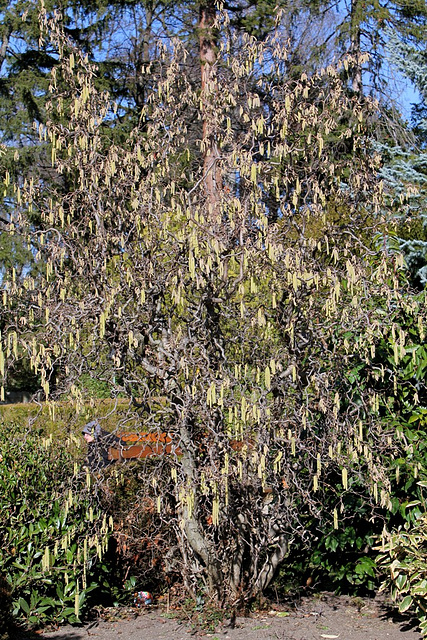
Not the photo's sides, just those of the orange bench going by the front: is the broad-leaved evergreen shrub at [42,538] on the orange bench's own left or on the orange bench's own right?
on the orange bench's own right

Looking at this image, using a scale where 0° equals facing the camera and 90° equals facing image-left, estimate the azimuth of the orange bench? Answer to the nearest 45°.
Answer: approximately 0°

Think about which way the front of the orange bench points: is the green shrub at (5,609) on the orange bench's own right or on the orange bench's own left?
on the orange bench's own right
